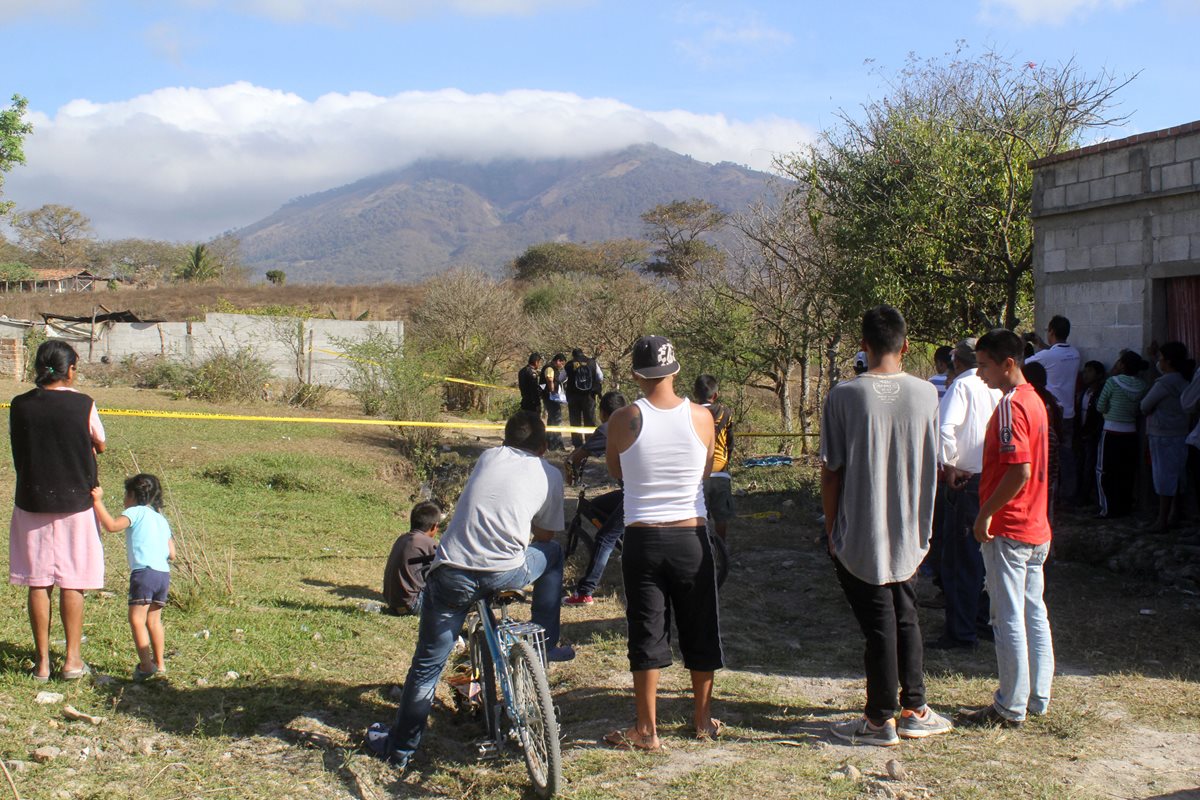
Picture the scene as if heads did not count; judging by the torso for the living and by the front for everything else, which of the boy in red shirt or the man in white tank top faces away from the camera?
the man in white tank top

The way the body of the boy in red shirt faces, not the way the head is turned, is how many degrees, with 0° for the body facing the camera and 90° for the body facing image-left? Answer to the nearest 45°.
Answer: approximately 90°

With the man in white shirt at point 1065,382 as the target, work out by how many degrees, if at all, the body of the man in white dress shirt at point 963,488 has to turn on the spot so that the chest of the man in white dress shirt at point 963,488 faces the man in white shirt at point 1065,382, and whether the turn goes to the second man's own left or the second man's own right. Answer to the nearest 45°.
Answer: approximately 45° to the second man's own right

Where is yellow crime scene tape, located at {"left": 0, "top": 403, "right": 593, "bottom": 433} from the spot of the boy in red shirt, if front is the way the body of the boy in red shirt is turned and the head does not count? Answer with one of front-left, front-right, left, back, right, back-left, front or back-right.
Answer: front-right

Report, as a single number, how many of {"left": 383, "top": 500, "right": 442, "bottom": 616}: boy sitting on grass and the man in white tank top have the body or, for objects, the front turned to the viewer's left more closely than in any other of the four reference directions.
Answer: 0

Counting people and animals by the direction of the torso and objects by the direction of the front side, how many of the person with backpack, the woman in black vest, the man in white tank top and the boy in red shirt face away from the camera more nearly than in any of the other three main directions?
3

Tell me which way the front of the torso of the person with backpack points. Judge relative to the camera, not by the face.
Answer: away from the camera

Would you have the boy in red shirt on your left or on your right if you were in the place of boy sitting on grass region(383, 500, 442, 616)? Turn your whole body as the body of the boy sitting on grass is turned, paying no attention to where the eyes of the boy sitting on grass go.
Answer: on your right

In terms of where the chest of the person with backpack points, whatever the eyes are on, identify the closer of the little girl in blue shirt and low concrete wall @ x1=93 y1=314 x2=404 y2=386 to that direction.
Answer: the low concrete wall

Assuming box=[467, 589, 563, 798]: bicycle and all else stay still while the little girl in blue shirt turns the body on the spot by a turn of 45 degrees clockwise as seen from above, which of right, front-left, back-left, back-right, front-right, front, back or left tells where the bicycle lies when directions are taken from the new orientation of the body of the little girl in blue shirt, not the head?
back-right

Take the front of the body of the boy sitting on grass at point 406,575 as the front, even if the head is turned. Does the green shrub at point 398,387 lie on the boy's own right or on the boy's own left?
on the boy's own left

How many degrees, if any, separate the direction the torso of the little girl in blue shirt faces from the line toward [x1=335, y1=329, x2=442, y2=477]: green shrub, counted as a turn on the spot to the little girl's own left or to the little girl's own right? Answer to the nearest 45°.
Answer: approximately 45° to the little girl's own right

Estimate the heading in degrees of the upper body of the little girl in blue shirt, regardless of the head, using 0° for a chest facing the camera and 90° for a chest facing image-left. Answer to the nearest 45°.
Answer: approximately 135°
